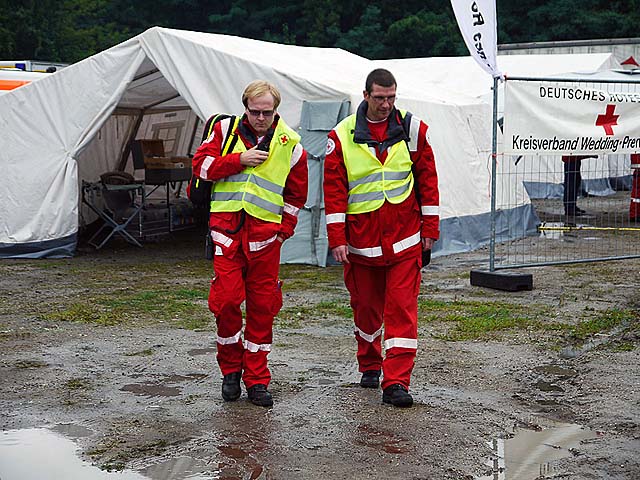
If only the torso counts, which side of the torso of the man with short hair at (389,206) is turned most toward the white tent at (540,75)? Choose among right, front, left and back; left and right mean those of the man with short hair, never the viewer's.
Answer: back

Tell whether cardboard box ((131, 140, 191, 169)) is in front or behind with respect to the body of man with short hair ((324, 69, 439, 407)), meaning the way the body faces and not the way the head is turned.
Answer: behind

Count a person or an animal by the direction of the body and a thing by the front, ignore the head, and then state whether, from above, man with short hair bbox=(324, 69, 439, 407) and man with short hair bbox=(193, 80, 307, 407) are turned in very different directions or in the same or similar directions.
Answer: same or similar directions

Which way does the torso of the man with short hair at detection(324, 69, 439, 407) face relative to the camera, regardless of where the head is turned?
toward the camera

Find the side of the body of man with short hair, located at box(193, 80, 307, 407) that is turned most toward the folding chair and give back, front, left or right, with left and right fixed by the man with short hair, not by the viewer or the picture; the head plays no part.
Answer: back

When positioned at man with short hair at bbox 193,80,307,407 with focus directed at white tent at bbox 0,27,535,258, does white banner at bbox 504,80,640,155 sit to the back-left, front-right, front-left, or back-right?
front-right

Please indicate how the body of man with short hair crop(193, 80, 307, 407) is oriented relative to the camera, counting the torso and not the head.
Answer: toward the camera

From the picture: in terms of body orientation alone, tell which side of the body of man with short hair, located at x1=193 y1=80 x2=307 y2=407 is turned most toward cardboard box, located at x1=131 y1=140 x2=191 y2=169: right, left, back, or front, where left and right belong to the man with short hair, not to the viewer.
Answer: back

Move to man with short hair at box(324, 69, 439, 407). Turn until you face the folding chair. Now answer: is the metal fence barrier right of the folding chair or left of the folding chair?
right

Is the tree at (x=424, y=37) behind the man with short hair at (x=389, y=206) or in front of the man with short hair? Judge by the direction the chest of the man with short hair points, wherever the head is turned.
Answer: behind

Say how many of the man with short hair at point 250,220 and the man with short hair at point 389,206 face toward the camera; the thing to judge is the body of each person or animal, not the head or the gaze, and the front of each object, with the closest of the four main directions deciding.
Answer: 2

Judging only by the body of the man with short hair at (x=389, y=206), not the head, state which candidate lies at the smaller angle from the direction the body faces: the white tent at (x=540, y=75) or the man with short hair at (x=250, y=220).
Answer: the man with short hair
